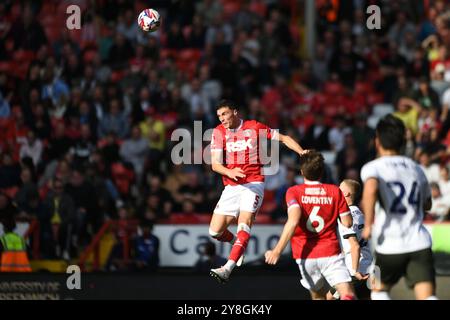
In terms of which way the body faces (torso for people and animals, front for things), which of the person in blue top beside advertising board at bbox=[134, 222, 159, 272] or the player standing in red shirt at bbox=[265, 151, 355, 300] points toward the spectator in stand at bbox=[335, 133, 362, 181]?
the player standing in red shirt

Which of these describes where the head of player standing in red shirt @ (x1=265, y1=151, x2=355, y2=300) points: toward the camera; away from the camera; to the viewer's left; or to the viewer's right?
away from the camera

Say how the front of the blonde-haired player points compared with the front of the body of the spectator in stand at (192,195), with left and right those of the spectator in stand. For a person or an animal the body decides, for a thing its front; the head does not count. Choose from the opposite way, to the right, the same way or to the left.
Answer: to the right

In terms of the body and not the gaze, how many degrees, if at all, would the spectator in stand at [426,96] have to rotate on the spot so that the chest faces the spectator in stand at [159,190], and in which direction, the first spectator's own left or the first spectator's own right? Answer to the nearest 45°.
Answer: approximately 45° to the first spectator's own right

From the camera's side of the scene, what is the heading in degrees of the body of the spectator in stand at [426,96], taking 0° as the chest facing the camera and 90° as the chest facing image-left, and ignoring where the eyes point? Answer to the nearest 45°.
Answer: approximately 0°

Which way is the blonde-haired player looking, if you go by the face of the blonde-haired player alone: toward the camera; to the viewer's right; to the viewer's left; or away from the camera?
to the viewer's left

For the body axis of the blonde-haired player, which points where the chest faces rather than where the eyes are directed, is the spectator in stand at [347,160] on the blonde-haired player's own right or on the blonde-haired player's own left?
on the blonde-haired player's own right

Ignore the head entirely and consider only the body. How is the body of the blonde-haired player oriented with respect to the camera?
to the viewer's left

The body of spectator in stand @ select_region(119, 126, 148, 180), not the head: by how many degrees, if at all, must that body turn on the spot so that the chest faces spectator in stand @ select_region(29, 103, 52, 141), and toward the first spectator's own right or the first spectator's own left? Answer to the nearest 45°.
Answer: approximately 90° to the first spectator's own right

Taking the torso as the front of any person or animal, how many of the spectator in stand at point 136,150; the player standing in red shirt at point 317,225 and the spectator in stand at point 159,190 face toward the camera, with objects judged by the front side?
2

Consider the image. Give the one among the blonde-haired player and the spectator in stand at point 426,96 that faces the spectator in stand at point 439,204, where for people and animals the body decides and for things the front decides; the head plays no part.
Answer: the spectator in stand at point 426,96

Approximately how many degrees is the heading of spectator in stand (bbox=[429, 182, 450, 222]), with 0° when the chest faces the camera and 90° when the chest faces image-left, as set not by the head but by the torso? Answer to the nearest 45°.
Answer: approximately 45°
